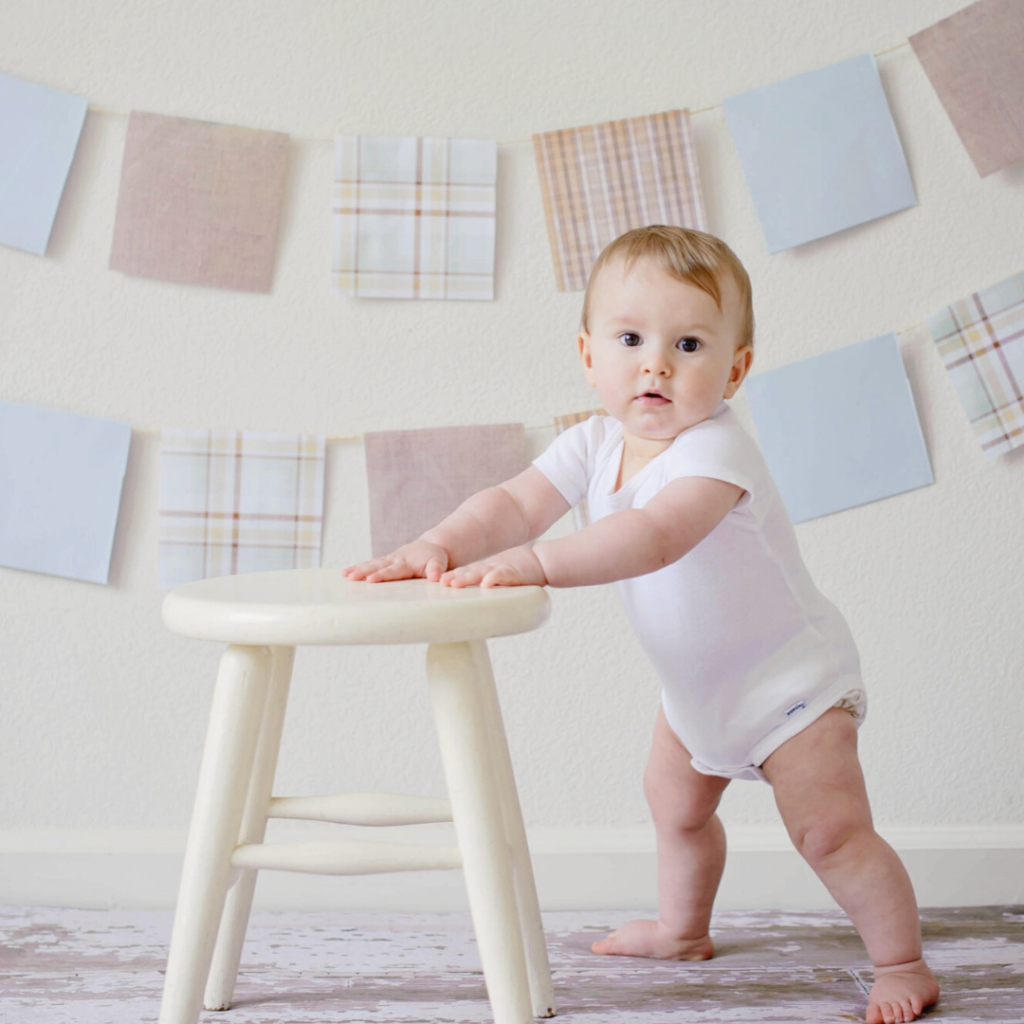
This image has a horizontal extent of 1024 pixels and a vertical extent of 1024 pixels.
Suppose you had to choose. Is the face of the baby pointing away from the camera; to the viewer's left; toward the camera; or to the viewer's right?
toward the camera

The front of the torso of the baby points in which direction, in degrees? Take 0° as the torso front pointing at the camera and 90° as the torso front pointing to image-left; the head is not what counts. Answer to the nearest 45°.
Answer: approximately 45°
